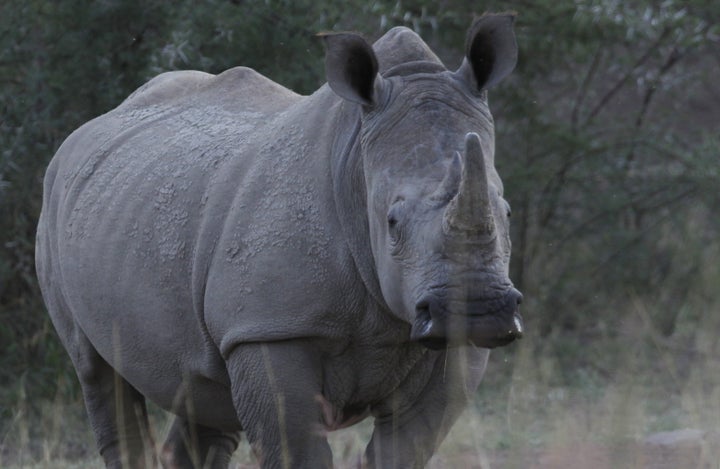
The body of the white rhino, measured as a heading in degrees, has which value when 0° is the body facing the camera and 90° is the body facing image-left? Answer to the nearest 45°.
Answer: approximately 315°
